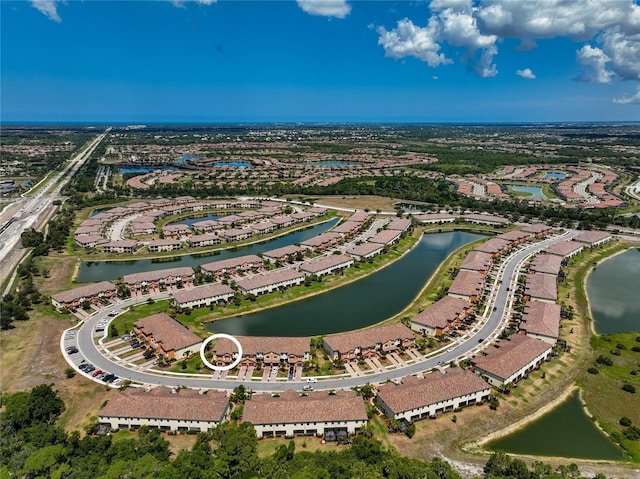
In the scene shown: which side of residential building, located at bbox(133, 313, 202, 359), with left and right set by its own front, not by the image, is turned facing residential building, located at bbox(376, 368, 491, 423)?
left

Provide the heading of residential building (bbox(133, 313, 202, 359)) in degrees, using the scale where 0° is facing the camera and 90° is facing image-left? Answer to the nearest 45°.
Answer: approximately 45°

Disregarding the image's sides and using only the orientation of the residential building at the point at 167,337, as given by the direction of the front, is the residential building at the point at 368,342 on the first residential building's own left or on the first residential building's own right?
on the first residential building's own left

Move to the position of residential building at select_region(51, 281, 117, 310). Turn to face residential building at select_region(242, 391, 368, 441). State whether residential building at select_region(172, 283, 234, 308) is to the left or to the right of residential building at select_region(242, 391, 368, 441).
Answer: left

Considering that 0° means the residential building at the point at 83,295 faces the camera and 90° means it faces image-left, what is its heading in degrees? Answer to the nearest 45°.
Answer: approximately 315°

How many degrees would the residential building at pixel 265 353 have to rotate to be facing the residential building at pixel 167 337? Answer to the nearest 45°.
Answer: approximately 135° to its right

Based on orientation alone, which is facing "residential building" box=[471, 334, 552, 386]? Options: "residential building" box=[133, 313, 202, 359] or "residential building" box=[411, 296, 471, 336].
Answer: "residential building" box=[411, 296, 471, 336]

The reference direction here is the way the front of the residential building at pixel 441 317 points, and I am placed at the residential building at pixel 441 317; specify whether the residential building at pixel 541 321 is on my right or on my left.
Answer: on my left

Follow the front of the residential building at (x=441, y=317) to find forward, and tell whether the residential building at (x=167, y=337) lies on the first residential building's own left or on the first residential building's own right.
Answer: on the first residential building's own right
